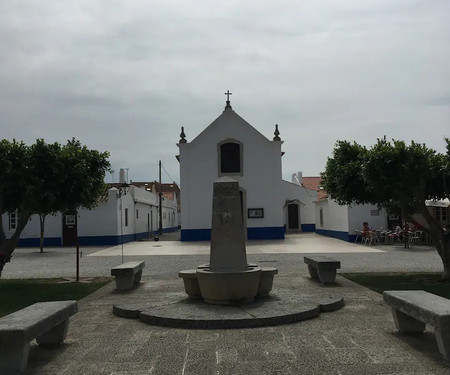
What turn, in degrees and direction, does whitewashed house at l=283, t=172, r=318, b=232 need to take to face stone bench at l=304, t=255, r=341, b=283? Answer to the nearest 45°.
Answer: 0° — it already faces it

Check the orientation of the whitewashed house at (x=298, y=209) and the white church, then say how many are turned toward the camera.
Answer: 2

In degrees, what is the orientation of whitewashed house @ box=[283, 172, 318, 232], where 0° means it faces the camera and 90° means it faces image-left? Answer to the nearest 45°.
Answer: approximately 0°

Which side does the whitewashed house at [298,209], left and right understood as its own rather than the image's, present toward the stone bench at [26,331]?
front

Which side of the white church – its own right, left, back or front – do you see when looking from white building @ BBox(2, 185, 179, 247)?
right

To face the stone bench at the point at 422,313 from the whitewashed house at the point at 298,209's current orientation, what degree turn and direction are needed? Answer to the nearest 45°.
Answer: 0° — it already faces it

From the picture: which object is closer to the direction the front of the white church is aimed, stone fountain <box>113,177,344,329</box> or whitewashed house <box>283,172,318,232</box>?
the stone fountain

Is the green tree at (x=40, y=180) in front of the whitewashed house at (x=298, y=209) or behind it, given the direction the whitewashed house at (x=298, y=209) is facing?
in front

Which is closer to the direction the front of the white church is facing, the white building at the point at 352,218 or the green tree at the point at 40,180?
the green tree

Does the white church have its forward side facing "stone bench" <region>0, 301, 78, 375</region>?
yes

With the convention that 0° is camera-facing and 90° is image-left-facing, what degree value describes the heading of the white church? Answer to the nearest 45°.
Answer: approximately 0°

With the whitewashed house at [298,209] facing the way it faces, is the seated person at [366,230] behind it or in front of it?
in front
